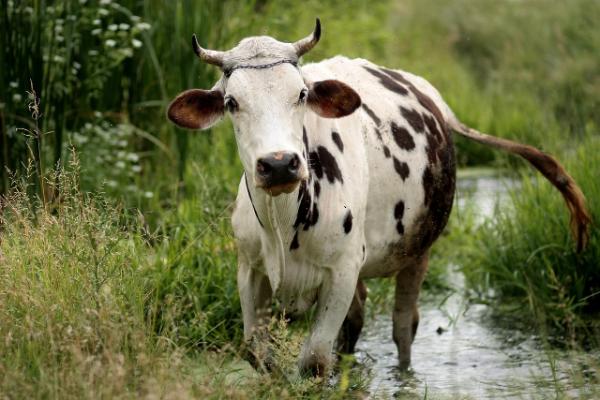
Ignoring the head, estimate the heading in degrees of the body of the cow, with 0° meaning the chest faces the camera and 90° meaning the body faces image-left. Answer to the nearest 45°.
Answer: approximately 45°
